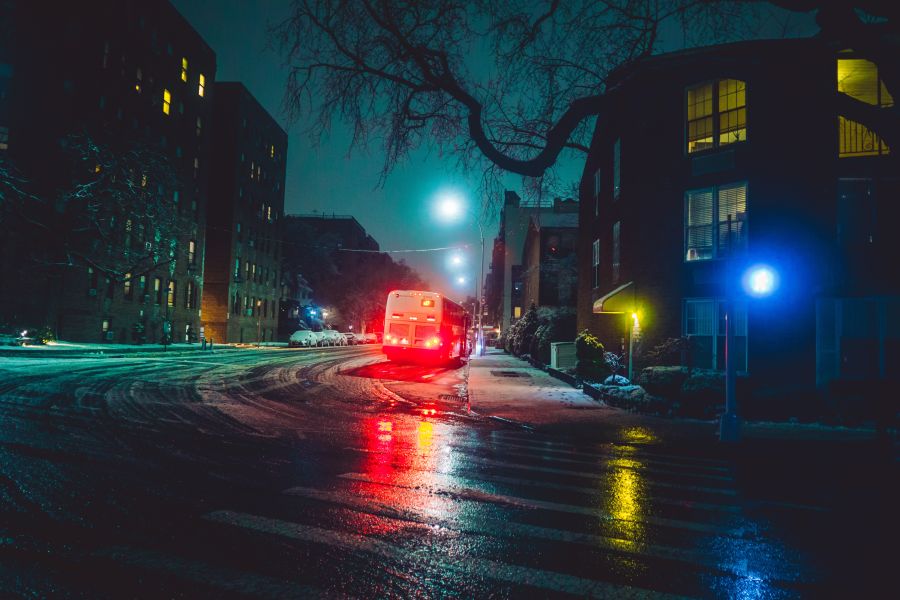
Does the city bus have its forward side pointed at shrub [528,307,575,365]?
no

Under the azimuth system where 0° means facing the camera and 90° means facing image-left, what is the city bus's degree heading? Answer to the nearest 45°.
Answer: approximately 180°

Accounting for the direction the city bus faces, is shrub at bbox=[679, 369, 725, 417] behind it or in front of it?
behind

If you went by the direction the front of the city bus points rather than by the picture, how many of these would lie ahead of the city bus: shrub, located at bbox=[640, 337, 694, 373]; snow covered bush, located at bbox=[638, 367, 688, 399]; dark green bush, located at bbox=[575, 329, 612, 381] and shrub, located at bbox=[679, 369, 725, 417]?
0

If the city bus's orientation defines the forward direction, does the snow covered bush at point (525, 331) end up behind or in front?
in front

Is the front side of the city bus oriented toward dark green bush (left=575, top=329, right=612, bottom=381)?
no

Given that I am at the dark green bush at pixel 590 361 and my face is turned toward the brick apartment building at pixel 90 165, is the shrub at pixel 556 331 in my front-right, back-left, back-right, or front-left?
front-right

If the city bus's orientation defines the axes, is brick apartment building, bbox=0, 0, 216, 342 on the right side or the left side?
on its left

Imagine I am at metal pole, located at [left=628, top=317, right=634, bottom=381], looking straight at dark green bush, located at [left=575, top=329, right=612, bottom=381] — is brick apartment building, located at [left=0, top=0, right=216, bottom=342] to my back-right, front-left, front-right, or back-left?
front-right

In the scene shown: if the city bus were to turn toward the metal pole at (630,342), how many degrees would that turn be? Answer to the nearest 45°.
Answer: approximately 135° to its right

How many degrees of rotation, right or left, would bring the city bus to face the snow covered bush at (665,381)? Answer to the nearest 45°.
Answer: approximately 180°

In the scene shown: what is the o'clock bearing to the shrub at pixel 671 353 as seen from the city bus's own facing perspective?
The shrub is roughly at 5 o'clock from the city bus.

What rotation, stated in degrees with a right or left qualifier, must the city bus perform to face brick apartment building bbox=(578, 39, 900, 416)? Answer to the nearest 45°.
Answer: approximately 135° to its right

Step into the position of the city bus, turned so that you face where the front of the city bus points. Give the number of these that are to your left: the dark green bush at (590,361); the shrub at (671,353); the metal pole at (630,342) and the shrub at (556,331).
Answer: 0

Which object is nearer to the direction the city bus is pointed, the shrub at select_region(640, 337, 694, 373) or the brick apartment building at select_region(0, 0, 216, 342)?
the brick apartment building
